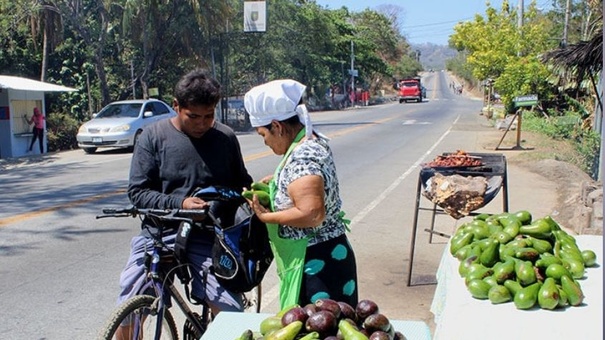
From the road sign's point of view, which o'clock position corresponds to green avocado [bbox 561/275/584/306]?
The green avocado is roughly at 12 o'clock from the road sign.

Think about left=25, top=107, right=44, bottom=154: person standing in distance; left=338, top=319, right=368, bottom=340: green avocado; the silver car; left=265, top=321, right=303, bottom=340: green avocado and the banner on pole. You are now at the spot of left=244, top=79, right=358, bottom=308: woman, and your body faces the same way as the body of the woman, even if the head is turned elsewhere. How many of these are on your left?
2

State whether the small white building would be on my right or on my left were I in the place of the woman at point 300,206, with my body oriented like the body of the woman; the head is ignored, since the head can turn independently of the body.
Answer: on my right

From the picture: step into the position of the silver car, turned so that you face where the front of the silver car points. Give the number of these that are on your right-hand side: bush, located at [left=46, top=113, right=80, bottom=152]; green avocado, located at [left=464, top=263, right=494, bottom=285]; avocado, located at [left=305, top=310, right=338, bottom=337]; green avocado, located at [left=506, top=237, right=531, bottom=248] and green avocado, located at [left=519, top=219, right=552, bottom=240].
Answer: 1

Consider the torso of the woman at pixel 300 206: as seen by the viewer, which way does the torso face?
to the viewer's left

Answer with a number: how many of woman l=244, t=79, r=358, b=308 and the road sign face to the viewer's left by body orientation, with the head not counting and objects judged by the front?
1

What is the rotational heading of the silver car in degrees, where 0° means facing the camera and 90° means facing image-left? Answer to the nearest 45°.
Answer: approximately 45°

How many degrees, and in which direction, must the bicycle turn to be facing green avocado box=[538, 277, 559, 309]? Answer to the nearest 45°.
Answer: approximately 135° to its left

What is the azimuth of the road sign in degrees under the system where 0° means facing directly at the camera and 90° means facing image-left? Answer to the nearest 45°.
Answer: approximately 0°

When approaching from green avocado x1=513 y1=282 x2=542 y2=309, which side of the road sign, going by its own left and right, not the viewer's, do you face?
front

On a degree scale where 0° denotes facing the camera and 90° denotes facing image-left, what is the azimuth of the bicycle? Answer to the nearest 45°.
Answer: approximately 45°

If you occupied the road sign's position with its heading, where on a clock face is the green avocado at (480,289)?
The green avocado is roughly at 12 o'clock from the road sign.

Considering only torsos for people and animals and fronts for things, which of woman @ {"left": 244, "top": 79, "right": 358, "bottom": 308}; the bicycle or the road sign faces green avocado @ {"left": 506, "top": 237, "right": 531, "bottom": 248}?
the road sign

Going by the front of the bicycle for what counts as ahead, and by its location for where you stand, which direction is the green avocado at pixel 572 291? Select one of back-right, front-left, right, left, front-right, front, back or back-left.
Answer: back-left
